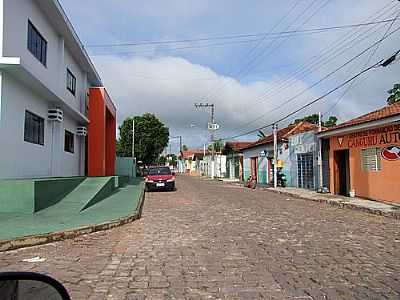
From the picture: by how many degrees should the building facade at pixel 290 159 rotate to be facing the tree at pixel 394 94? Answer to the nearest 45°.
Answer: approximately 135° to its left

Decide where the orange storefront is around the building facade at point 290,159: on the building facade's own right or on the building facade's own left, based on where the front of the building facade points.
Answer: on the building facade's own left

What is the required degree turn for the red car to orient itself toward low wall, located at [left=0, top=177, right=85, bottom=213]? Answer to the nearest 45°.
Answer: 0° — it already faces it

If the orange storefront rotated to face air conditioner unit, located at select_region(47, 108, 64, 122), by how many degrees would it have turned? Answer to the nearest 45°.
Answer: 0° — it already faces it

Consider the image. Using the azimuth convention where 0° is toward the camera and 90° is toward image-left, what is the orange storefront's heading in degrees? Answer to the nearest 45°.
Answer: approximately 45°

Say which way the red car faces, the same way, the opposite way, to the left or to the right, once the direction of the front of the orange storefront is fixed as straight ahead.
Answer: to the left

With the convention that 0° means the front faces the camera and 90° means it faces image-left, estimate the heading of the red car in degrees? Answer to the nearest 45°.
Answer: approximately 0°
